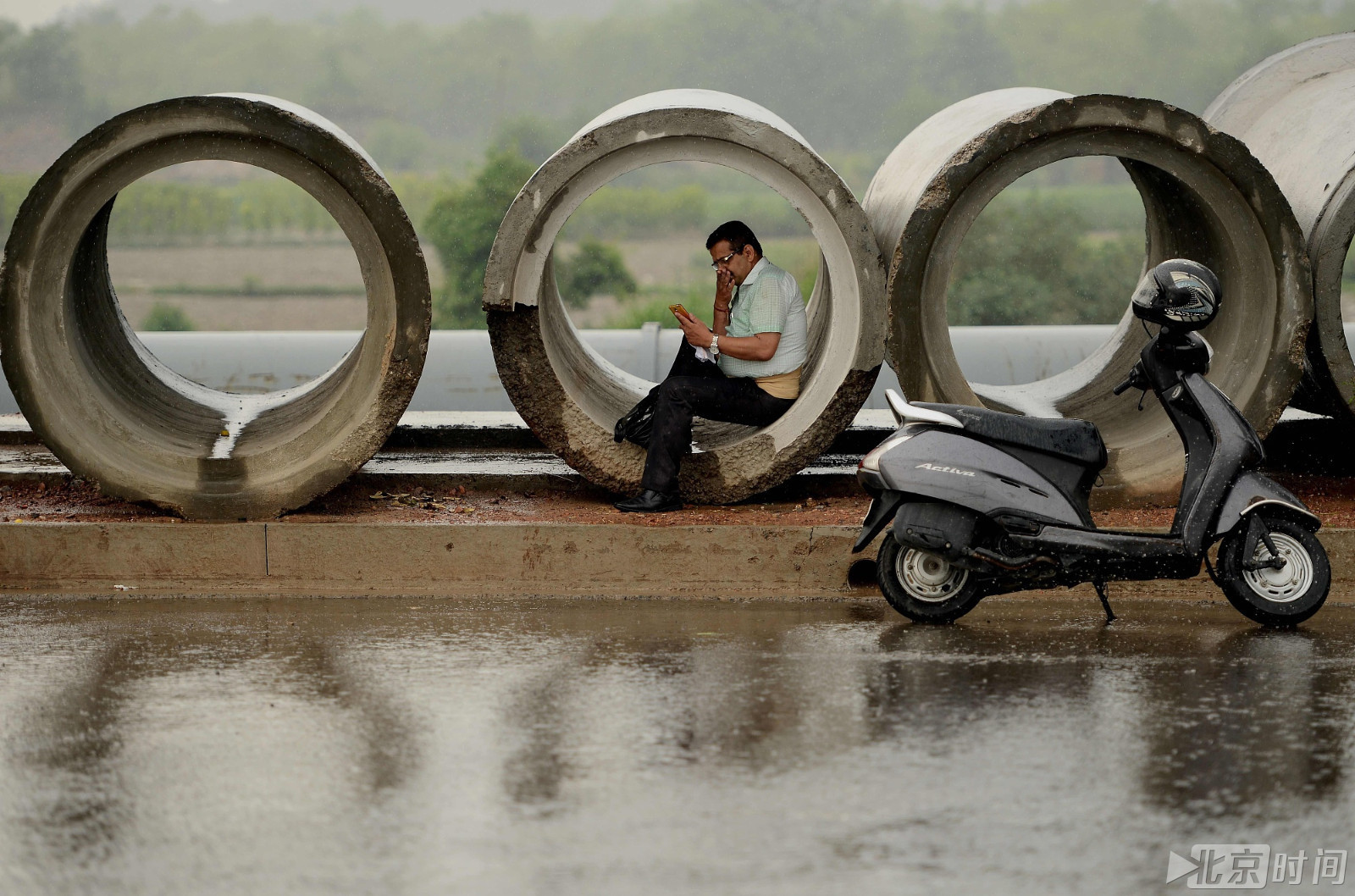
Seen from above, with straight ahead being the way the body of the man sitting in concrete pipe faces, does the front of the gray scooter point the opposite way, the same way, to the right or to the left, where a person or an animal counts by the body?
the opposite way

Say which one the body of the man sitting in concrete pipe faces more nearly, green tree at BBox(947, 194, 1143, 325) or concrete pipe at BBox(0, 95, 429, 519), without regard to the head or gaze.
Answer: the concrete pipe

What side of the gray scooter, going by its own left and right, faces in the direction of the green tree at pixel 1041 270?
left

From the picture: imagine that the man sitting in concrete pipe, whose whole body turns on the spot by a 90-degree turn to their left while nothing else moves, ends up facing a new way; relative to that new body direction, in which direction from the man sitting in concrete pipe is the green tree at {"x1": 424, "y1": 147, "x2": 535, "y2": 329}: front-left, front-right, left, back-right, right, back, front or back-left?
back

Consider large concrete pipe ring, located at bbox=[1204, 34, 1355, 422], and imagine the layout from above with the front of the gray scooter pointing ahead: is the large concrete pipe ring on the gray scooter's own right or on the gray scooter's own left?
on the gray scooter's own left

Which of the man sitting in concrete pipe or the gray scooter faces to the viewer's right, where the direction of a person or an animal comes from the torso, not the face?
the gray scooter

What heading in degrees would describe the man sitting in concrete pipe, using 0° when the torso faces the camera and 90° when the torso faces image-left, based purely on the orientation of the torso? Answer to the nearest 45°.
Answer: approximately 90°

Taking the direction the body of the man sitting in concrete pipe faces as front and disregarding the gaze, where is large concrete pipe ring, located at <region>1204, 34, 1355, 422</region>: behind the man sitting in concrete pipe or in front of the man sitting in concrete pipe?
behind

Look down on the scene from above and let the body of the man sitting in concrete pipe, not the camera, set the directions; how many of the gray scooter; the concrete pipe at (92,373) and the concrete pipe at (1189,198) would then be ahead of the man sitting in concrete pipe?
1

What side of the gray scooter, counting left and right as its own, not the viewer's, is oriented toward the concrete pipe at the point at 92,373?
back

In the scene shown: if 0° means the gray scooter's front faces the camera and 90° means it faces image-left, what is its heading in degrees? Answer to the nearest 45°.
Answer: approximately 270°
